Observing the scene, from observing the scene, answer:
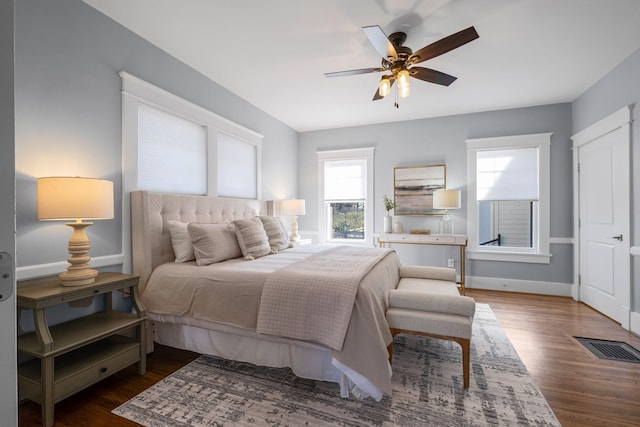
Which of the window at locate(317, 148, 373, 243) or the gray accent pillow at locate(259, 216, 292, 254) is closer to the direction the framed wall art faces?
the gray accent pillow

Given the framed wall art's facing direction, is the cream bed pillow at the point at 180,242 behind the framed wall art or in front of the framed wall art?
in front

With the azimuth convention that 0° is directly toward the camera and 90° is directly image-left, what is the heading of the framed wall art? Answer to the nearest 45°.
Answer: approximately 0°

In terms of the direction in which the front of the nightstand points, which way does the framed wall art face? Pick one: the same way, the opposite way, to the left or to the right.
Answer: to the right

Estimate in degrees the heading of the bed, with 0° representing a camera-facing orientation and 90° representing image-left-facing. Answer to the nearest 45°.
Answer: approximately 315°

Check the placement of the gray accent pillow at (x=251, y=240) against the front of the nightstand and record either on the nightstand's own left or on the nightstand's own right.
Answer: on the nightstand's own left

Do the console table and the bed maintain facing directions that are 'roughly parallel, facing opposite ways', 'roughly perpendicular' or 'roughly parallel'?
roughly perpendicular

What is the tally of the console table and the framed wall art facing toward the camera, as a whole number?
2

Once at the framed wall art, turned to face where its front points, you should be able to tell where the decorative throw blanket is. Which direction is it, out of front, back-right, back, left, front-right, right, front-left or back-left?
front

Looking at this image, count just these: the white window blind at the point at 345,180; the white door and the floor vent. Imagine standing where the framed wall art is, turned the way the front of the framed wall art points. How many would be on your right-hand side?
1

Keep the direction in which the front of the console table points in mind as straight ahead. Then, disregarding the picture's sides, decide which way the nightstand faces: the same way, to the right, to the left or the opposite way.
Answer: to the left

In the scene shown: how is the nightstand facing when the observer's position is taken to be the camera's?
facing the viewer and to the right of the viewer

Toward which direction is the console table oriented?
toward the camera

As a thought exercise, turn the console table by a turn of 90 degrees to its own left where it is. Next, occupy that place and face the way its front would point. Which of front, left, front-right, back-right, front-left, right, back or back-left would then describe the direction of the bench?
right

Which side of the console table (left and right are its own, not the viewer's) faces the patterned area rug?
front
